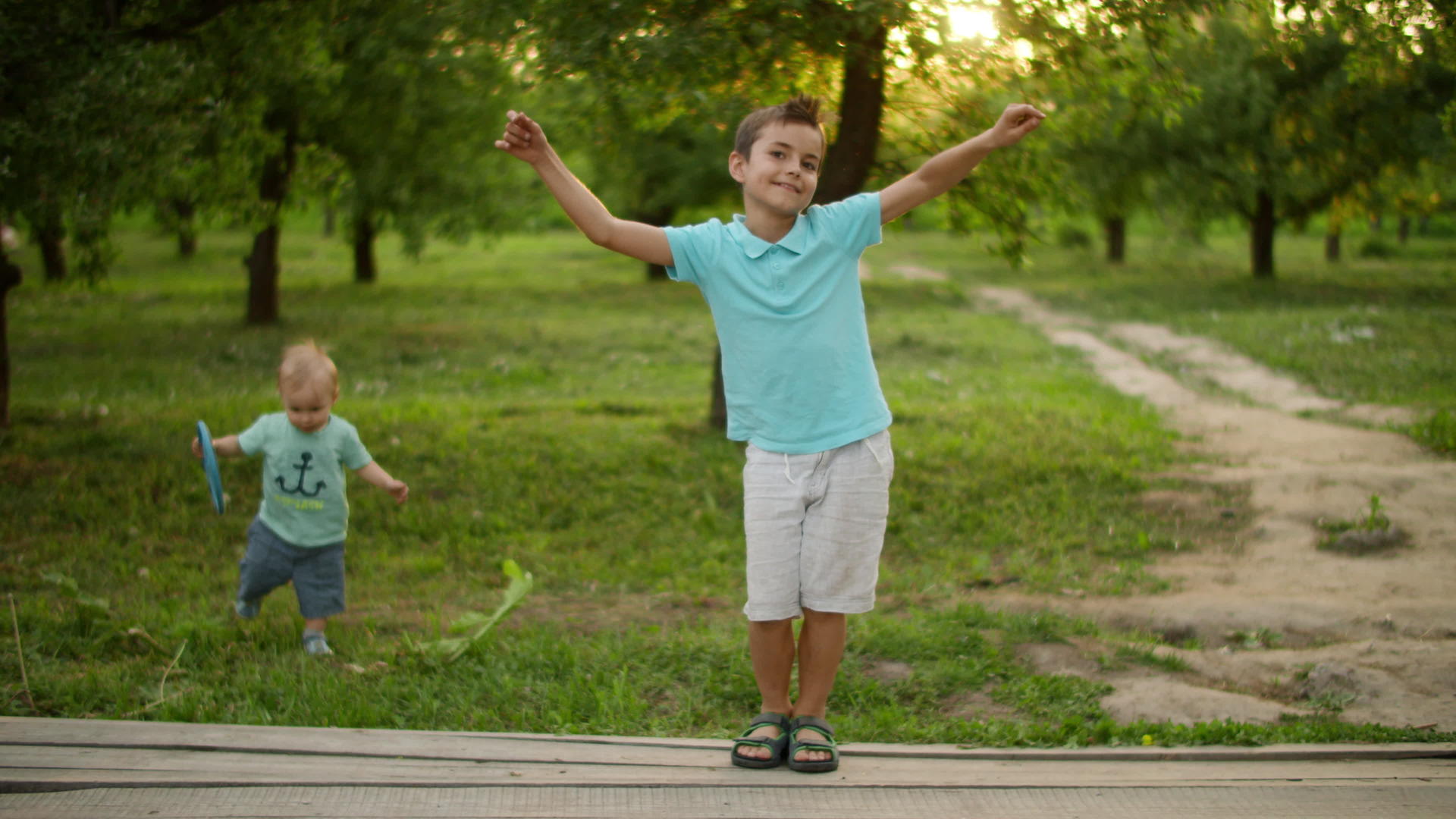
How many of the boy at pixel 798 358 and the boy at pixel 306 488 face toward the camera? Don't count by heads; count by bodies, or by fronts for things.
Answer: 2

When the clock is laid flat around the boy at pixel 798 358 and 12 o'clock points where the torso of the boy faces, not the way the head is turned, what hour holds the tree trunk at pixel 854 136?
The tree trunk is roughly at 6 o'clock from the boy.

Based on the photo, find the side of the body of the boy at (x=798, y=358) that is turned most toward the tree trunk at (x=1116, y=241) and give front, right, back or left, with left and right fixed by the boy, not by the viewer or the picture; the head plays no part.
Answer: back

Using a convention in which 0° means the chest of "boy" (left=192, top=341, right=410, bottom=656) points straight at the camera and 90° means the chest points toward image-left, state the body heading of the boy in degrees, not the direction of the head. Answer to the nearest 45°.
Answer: approximately 0°

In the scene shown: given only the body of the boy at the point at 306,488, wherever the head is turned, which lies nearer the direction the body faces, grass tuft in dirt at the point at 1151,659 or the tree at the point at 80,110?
the grass tuft in dirt

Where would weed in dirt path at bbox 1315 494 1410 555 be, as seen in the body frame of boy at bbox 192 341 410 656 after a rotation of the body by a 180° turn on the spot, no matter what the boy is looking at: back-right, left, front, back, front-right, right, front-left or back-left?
right

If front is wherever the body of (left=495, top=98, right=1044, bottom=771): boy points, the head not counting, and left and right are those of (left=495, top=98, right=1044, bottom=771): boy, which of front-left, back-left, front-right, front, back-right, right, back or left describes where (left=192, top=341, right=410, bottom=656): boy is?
back-right

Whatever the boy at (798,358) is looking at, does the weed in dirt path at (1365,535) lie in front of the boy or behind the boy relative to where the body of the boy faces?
behind

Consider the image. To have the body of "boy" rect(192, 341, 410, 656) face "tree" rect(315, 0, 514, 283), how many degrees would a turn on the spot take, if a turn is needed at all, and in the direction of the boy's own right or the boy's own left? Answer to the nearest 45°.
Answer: approximately 180°
